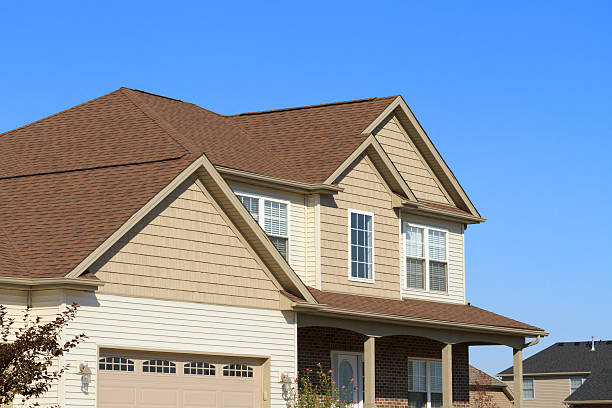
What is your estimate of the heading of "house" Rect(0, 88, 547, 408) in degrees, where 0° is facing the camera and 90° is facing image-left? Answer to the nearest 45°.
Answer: approximately 315°
